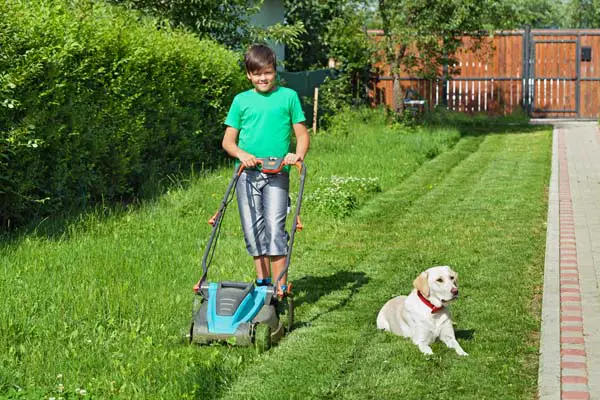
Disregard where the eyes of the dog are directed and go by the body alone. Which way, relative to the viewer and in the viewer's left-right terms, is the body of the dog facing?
facing the viewer and to the right of the viewer

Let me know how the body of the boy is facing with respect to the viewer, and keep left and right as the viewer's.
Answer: facing the viewer

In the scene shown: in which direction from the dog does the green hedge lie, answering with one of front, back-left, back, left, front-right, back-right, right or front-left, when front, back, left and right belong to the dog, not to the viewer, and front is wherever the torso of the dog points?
back

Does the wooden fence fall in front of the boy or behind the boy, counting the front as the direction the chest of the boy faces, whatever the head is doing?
behind

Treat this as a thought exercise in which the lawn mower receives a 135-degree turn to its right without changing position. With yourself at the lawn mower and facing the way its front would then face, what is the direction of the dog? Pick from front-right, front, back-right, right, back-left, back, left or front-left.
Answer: right

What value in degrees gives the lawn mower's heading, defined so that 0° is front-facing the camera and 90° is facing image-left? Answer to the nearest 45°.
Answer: approximately 45°

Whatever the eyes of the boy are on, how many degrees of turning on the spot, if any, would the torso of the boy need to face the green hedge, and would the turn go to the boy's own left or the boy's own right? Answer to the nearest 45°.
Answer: approximately 135° to the boy's own right
